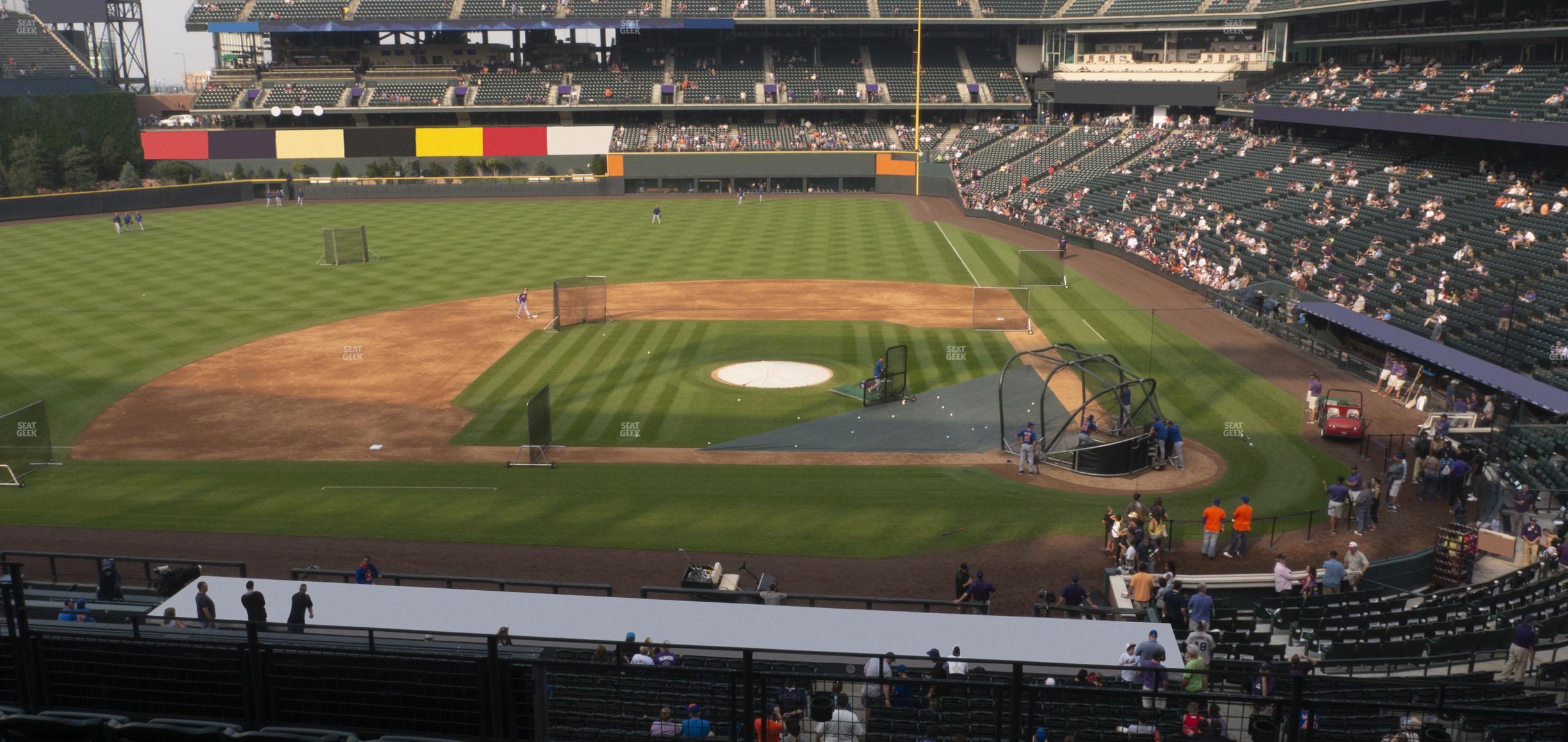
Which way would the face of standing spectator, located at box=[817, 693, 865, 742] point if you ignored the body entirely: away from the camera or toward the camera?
away from the camera

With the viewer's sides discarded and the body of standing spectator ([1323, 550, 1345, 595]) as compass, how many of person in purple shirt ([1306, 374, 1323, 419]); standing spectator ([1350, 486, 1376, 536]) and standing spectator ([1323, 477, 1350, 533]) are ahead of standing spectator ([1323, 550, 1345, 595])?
3

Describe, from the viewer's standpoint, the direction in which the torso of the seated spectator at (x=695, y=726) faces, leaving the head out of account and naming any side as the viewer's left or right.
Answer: facing away from the viewer

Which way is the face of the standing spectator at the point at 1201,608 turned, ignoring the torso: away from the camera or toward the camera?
away from the camera

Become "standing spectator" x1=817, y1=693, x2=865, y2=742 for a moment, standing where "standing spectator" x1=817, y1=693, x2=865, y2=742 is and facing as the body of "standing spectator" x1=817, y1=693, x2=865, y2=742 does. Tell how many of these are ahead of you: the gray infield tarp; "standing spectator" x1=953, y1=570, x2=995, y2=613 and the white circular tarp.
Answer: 3

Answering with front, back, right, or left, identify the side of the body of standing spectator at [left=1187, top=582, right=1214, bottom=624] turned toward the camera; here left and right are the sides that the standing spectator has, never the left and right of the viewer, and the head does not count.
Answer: back

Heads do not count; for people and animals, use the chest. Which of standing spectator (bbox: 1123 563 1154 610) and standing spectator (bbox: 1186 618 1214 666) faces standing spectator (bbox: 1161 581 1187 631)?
standing spectator (bbox: 1186 618 1214 666)

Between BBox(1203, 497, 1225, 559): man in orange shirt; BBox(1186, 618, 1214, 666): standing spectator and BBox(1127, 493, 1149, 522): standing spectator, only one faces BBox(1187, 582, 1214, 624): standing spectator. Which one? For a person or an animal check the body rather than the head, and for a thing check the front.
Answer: BBox(1186, 618, 1214, 666): standing spectator

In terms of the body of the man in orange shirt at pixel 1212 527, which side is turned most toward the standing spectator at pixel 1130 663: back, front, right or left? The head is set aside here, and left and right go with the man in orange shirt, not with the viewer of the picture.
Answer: back

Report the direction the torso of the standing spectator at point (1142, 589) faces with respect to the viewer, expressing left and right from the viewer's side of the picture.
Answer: facing away from the viewer

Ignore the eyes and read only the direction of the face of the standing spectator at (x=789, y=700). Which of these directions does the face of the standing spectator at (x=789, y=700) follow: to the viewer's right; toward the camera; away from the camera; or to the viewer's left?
away from the camera

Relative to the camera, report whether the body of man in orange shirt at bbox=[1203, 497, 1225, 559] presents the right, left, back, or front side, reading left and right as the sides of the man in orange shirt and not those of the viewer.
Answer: back

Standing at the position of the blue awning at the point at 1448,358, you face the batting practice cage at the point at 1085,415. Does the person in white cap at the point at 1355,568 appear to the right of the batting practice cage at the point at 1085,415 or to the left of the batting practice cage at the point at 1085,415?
left

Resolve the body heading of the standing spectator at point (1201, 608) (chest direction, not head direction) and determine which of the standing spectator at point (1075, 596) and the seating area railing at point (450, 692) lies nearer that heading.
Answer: the standing spectator

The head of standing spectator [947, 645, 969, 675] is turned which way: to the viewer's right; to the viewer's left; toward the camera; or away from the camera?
away from the camera

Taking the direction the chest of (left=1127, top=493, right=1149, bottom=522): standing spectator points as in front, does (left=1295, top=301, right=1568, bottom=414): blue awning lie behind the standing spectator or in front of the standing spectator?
in front
